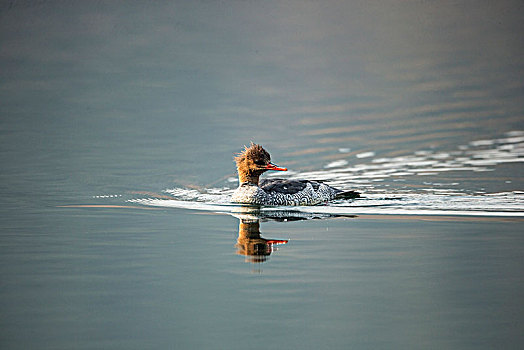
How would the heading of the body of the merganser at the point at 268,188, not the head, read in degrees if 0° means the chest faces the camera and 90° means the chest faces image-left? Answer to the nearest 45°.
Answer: approximately 90°
